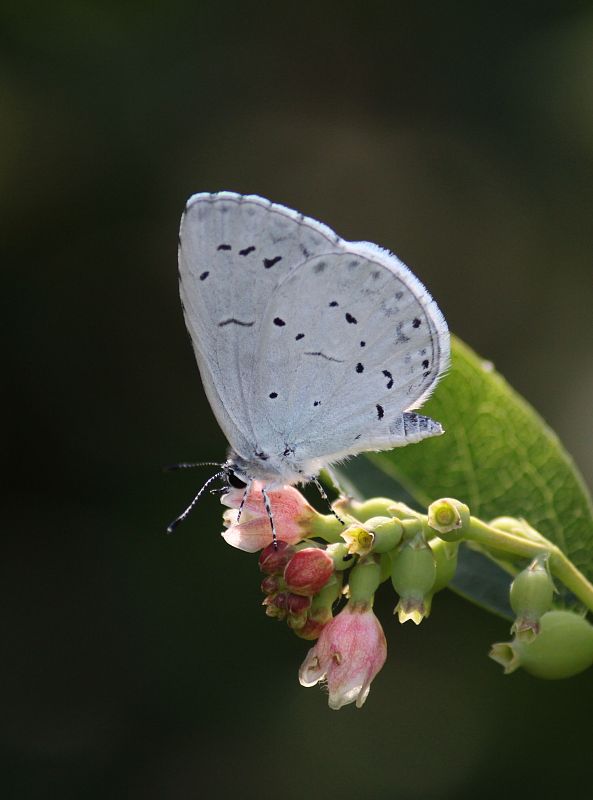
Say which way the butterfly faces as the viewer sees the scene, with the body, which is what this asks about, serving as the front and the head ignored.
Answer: to the viewer's left

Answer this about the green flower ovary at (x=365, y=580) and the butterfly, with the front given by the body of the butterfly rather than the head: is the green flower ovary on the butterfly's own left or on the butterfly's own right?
on the butterfly's own left
